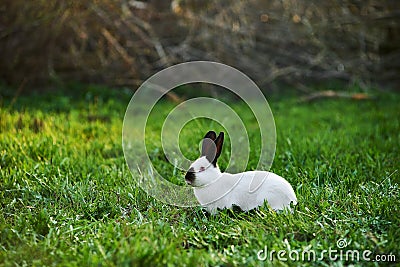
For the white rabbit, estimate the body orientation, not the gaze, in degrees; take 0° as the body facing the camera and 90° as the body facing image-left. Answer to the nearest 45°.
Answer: approximately 90°
